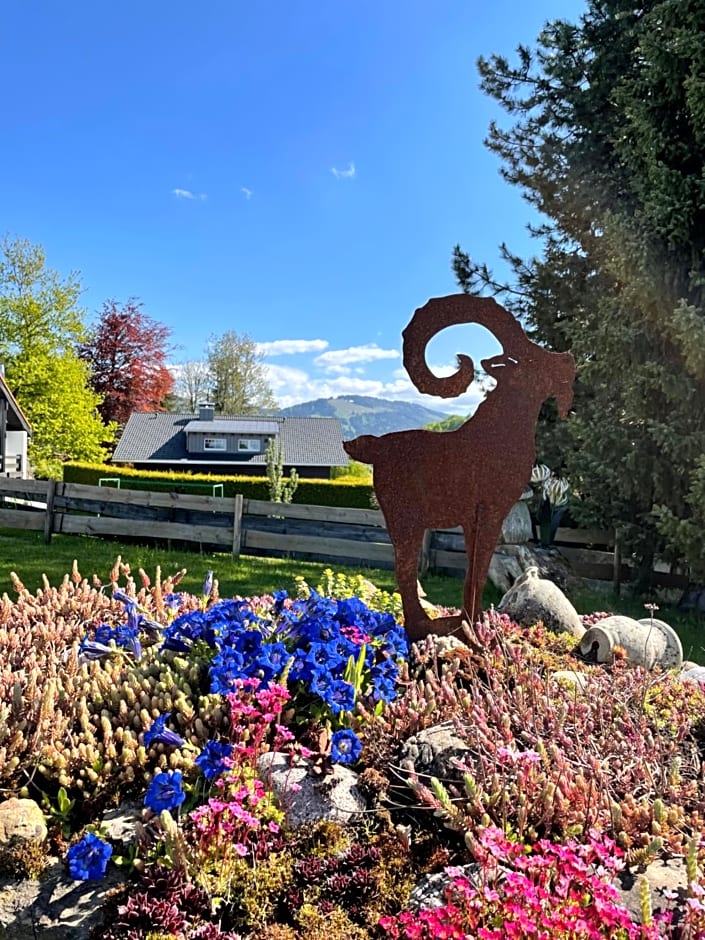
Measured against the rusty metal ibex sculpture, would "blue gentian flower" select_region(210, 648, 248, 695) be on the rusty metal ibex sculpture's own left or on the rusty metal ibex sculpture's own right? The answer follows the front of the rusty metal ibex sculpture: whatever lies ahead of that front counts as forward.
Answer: on the rusty metal ibex sculpture's own right

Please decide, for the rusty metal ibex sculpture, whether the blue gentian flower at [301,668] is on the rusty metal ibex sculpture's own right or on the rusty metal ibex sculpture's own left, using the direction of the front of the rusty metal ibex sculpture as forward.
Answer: on the rusty metal ibex sculpture's own right

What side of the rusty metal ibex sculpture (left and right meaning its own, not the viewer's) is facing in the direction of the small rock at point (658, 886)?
right

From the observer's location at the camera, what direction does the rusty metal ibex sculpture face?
facing to the right of the viewer

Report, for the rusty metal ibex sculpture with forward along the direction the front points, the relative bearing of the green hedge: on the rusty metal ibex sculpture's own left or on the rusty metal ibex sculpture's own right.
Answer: on the rusty metal ibex sculpture's own left

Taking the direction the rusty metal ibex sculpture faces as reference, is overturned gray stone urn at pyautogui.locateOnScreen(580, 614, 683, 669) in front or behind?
in front

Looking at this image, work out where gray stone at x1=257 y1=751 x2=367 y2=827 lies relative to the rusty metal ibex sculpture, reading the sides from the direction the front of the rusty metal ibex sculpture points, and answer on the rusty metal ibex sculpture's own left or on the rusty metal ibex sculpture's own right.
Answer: on the rusty metal ibex sculpture's own right

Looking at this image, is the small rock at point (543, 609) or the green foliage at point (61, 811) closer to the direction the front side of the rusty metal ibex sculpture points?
the small rock

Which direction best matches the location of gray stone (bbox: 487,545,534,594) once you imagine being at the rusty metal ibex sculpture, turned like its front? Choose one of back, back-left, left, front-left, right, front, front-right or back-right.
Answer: left

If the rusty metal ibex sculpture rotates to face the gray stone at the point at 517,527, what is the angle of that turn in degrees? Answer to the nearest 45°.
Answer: approximately 90° to its left
